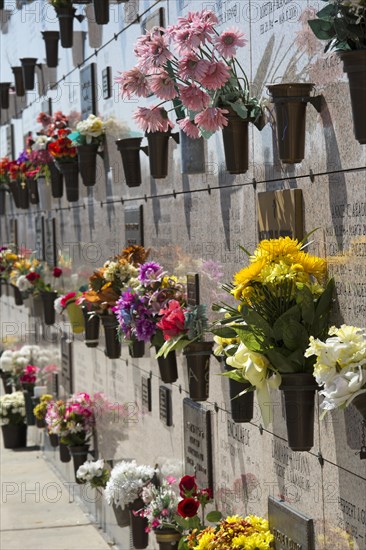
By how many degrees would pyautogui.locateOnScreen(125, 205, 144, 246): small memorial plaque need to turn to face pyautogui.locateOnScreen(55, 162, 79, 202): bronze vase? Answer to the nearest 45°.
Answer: approximately 135° to its right

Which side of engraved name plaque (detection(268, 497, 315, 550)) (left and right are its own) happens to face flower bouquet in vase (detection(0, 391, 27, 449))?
right

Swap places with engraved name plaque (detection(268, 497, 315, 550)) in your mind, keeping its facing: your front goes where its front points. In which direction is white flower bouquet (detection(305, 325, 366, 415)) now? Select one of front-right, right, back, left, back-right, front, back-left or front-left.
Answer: front-left

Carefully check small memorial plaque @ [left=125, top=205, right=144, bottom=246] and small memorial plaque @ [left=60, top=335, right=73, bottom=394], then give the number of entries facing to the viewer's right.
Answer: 0

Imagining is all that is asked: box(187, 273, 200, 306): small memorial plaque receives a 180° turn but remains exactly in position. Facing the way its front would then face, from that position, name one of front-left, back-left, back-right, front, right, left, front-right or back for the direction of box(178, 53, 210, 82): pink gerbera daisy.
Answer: back-right

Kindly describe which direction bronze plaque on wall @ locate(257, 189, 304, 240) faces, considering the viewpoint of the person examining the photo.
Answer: facing the viewer and to the left of the viewer

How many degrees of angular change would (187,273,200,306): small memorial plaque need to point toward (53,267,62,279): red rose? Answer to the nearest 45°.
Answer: approximately 135° to its right

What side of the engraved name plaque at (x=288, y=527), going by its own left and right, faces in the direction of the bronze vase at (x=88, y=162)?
right
